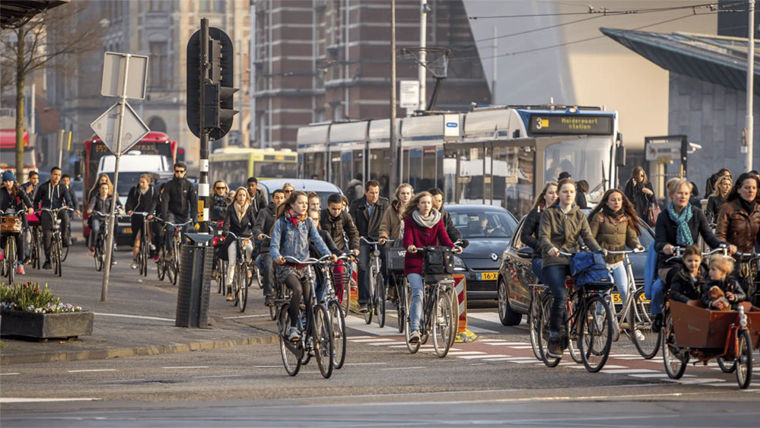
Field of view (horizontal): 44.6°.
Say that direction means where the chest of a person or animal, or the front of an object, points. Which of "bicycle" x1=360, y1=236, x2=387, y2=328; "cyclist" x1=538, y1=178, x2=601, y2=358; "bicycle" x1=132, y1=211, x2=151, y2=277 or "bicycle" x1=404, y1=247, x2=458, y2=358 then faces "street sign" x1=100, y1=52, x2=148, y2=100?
"bicycle" x1=132, y1=211, x2=151, y2=277

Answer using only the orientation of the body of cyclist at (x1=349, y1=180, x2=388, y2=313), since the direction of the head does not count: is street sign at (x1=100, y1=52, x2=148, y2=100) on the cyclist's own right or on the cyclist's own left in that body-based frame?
on the cyclist's own right

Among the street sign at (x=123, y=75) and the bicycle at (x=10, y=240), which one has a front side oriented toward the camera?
the bicycle

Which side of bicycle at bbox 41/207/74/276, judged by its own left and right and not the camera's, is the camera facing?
front

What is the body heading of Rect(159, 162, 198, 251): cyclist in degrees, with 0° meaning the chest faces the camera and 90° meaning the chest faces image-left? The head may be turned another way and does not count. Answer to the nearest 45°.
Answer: approximately 0°

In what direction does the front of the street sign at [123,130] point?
away from the camera

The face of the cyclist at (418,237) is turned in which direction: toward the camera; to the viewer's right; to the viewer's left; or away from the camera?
toward the camera

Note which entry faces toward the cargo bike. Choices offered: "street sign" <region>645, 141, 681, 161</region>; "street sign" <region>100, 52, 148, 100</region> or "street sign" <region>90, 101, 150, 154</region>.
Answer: "street sign" <region>645, 141, 681, 161</region>

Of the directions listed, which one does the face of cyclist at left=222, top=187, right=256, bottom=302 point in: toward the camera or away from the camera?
toward the camera

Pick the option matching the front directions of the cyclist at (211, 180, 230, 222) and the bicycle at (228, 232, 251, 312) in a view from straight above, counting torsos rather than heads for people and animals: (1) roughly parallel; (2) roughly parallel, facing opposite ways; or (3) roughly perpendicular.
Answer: roughly parallel

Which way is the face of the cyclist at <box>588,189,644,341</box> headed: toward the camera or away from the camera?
toward the camera

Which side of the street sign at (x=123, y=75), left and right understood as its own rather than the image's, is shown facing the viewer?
back

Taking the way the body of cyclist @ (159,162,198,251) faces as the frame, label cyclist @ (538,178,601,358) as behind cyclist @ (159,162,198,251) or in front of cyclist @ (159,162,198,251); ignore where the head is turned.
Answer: in front

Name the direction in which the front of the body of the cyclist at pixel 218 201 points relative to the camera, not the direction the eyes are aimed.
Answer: toward the camera

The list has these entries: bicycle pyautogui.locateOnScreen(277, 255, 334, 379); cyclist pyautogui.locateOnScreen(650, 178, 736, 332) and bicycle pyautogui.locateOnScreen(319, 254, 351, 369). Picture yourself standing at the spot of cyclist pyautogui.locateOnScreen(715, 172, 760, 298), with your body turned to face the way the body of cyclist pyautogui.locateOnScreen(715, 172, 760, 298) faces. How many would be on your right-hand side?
3

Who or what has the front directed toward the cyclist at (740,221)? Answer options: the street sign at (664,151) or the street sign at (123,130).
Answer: the street sign at (664,151)
